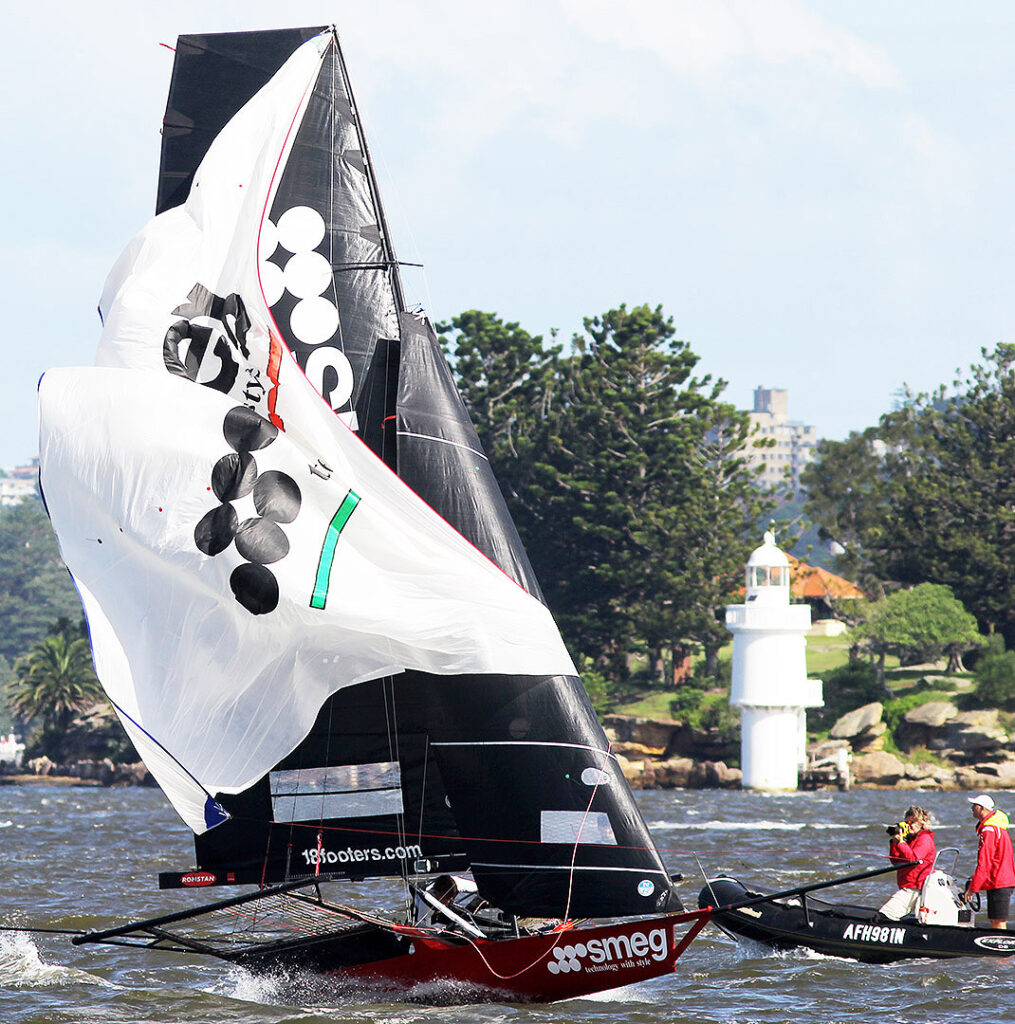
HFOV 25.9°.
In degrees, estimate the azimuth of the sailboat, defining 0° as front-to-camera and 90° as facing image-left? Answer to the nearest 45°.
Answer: approximately 315°

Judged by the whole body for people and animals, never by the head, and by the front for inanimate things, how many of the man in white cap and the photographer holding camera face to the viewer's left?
2

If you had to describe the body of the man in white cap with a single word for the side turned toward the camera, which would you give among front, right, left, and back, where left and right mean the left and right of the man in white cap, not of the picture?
left

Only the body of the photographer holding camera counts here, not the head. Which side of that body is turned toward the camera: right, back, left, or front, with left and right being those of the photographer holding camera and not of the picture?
left

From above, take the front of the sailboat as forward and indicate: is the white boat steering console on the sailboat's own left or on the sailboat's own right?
on the sailboat's own left

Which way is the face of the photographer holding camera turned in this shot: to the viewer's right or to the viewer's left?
to the viewer's left

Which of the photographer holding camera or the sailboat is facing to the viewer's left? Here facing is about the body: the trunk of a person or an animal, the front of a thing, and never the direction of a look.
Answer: the photographer holding camera

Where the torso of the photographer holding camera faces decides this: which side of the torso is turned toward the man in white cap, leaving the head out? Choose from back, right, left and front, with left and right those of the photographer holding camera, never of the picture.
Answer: back

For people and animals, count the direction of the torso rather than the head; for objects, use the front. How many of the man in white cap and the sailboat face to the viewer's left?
1

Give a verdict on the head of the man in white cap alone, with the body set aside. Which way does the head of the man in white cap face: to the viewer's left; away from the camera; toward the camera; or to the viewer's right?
to the viewer's left

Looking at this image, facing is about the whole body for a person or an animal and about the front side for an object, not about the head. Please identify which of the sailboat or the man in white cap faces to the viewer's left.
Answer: the man in white cap

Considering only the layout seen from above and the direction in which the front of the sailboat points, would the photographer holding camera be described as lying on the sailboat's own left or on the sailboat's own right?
on the sailboat's own left
